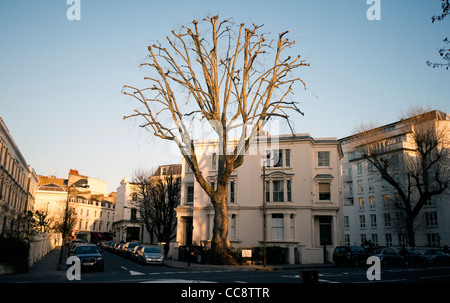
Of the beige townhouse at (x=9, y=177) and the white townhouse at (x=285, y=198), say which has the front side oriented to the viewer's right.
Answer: the beige townhouse at (x=9, y=177)

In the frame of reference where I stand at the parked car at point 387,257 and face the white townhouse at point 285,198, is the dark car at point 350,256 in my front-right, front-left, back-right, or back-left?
front-left

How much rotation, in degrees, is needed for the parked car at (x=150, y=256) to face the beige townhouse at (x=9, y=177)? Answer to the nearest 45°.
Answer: approximately 180°

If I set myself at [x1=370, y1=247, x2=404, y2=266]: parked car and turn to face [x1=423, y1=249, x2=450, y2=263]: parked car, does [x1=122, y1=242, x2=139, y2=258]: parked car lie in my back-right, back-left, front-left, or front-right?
back-left

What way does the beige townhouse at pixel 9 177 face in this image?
to the viewer's right

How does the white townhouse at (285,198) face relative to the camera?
toward the camera

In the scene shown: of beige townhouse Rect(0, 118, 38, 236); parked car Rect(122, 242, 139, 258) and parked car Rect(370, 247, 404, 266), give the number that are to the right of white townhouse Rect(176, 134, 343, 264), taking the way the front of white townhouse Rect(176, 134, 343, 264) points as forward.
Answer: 2

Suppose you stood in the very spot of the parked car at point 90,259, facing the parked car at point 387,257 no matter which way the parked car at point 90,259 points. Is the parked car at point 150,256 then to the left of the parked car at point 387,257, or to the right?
left

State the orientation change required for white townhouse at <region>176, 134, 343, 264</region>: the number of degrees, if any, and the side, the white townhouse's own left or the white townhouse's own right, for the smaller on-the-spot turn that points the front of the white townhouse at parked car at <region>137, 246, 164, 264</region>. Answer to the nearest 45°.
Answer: approximately 45° to the white townhouse's own right

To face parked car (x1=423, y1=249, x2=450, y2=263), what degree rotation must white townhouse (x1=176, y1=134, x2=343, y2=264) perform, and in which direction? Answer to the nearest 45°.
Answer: approximately 90° to its left

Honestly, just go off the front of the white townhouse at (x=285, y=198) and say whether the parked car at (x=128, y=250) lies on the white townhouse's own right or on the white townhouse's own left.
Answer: on the white townhouse's own right
